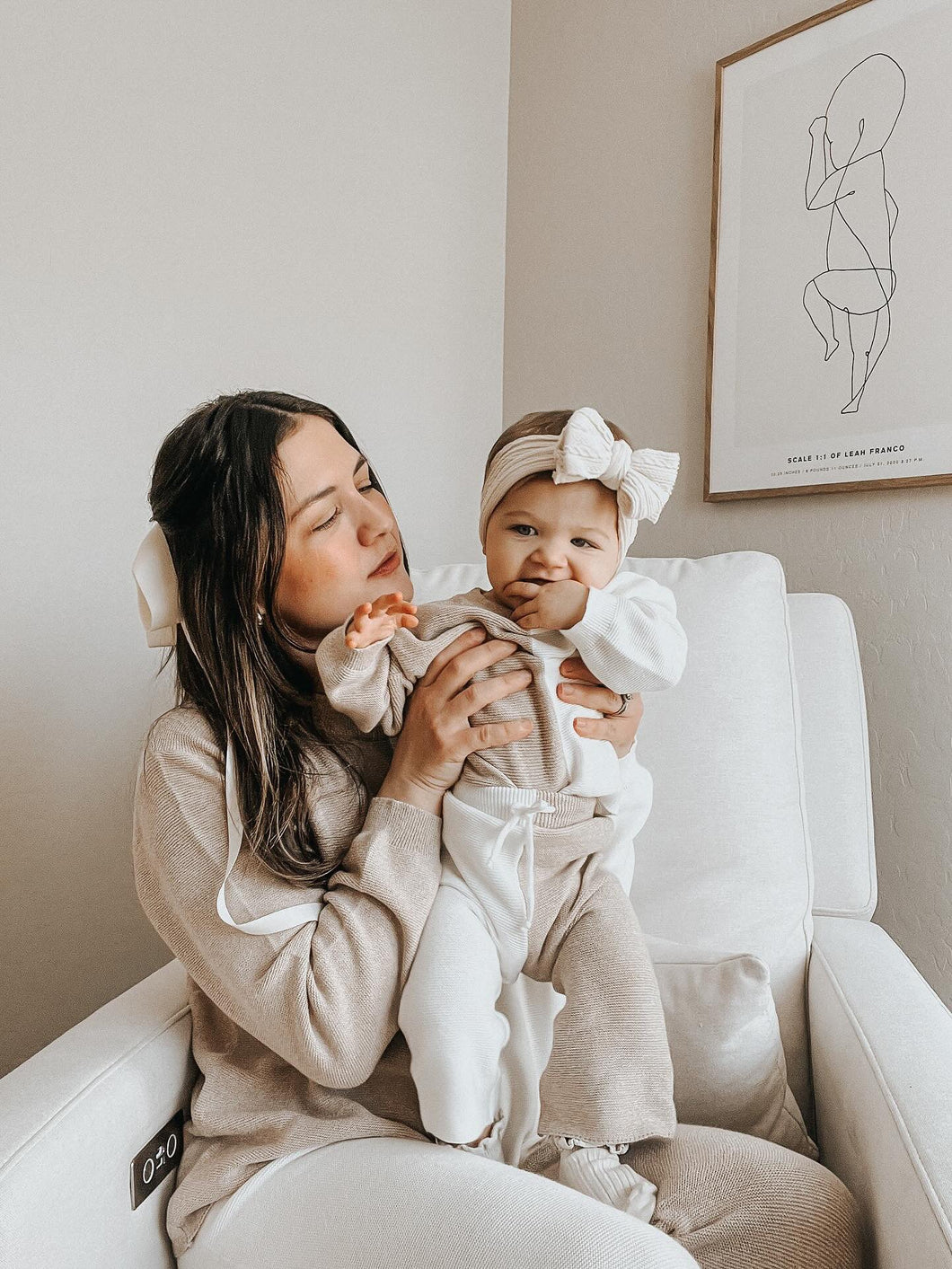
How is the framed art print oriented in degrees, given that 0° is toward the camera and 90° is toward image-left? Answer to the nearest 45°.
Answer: approximately 45°

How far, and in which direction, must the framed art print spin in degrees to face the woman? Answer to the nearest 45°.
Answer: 0° — it already faces them

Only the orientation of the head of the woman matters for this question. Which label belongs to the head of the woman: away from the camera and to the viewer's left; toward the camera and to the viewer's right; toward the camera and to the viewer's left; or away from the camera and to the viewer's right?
toward the camera and to the viewer's right

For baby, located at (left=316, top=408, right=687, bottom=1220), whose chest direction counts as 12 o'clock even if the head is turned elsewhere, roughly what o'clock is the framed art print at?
The framed art print is roughly at 7 o'clock from the baby.

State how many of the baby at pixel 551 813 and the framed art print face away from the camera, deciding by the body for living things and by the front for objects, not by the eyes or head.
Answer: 0

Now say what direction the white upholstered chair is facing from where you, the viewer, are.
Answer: facing the viewer

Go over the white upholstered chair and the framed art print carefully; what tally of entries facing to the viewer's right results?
0

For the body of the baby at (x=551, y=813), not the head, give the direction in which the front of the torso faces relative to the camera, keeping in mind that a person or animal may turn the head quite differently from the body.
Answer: toward the camera
